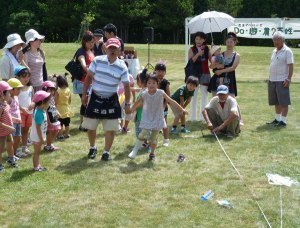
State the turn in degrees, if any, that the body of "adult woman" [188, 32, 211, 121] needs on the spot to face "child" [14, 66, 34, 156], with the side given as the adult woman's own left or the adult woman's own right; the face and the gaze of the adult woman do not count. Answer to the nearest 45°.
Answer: approximately 45° to the adult woman's own right

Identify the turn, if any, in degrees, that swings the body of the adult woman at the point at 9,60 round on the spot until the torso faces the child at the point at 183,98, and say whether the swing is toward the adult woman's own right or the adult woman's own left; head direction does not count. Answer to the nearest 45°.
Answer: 0° — they already face them

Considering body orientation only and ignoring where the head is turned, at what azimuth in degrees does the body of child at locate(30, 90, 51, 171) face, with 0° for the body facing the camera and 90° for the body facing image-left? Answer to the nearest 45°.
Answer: approximately 270°

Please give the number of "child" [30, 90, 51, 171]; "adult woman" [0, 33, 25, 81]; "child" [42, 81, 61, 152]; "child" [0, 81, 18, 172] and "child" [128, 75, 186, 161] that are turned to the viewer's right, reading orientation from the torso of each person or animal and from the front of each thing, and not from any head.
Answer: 4

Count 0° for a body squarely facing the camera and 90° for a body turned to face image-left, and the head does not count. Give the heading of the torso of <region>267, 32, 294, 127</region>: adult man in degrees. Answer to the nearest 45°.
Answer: approximately 45°

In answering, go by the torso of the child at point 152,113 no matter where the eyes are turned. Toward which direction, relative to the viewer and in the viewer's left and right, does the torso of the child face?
facing the viewer

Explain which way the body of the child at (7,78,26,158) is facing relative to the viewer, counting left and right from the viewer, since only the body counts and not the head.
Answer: facing to the right of the viewer

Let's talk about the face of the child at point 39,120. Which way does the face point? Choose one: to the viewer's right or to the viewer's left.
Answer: to the viewer's right

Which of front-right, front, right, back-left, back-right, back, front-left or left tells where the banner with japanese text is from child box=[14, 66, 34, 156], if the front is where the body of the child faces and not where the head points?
left

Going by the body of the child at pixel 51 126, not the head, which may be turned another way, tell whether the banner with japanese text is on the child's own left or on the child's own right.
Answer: on the child's own left

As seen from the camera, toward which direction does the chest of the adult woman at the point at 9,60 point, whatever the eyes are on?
to the viewer's right

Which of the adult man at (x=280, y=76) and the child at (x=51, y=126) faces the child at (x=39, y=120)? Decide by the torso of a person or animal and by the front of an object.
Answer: the adult man

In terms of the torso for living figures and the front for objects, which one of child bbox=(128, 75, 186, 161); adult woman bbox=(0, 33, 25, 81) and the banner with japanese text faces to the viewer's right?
the adult woman

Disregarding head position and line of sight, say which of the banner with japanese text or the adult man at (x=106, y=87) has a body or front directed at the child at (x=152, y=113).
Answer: the banner with japanese text
